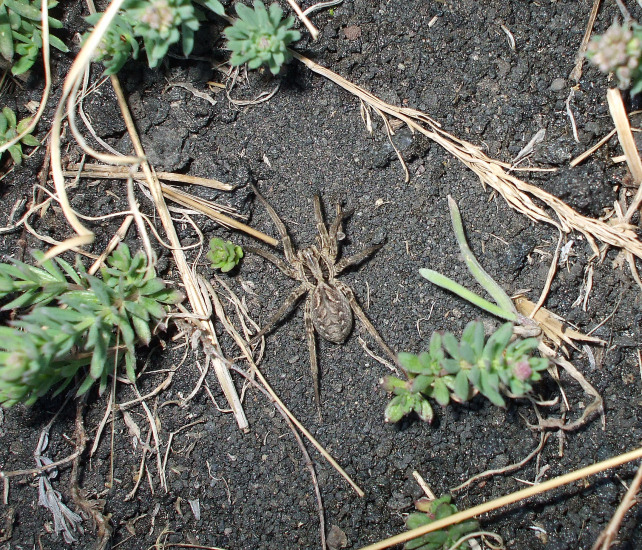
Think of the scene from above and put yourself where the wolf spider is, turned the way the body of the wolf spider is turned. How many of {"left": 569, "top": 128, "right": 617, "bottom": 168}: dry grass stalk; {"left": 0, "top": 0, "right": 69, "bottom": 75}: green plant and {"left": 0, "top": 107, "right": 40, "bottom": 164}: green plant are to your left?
2

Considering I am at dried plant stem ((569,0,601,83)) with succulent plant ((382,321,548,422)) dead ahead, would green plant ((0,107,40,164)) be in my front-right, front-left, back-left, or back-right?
front-right

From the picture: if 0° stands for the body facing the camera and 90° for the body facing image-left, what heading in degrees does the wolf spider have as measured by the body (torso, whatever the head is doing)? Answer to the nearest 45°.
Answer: approximately 180°

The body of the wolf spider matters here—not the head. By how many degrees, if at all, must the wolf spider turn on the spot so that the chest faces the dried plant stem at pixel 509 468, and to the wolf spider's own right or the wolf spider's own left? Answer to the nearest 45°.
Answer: approximately 135° to the wolf spider's own right

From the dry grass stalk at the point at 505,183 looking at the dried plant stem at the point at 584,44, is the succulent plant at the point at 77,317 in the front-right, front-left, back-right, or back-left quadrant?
back-left

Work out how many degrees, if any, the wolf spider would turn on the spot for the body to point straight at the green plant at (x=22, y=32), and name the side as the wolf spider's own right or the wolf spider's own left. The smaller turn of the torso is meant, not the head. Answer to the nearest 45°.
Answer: approximately 90° to the wolf spider's own left

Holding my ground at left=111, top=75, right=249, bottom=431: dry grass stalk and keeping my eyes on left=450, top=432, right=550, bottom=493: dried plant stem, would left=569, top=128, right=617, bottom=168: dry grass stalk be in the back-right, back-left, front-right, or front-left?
front-left
